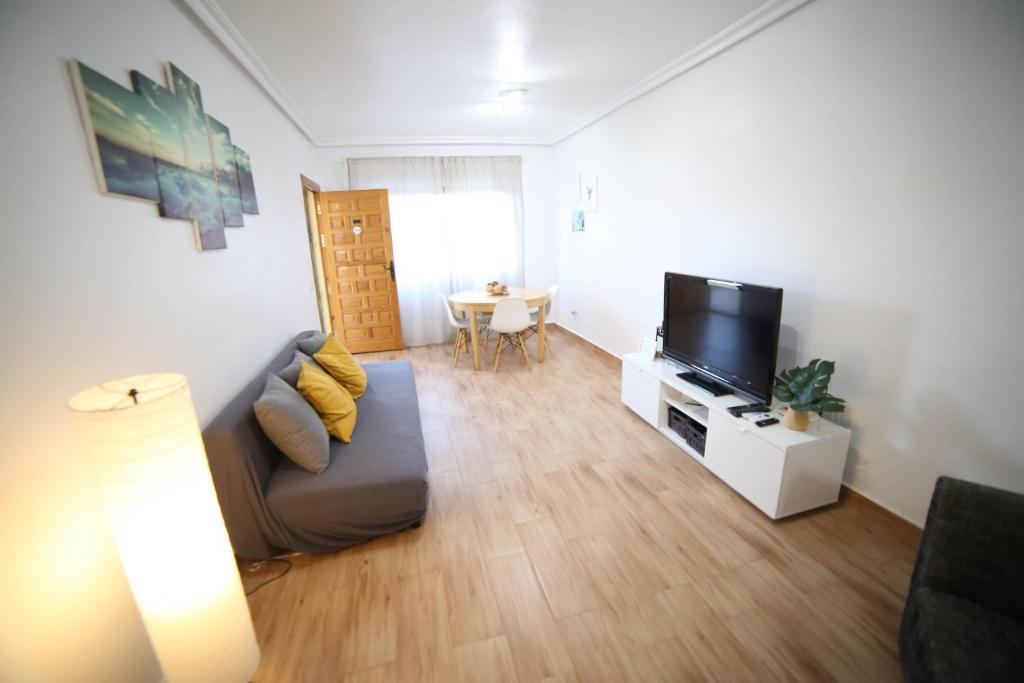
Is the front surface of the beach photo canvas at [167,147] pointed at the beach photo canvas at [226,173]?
no

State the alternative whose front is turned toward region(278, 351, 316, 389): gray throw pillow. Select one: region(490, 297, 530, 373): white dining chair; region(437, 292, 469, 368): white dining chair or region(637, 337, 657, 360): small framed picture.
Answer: the small framed picture

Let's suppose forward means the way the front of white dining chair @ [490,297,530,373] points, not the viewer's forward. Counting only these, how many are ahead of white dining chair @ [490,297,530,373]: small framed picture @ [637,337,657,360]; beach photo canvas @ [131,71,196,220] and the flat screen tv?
0

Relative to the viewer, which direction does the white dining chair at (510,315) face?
away from the camera

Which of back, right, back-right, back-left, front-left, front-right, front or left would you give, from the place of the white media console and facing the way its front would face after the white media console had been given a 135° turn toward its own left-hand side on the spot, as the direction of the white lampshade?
back-right

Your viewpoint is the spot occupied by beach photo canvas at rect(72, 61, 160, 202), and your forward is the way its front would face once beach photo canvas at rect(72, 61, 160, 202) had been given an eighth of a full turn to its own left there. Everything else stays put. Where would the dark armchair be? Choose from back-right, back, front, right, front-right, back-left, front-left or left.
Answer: front-right

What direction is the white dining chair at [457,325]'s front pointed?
to the viewer's right

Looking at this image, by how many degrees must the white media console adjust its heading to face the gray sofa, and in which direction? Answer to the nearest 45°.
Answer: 0° — it already faces it

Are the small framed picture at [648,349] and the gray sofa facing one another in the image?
yes

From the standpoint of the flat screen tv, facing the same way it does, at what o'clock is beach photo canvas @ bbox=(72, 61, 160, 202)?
The beach photo canvas is roughly at 12 o'clock from the flat screen tv.

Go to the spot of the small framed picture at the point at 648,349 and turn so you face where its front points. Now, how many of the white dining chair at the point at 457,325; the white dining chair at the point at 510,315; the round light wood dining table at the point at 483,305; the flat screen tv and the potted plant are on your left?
2

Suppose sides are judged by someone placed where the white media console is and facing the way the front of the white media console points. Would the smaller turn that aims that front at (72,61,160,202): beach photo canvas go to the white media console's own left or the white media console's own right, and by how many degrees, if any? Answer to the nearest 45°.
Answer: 0° — it already faces it

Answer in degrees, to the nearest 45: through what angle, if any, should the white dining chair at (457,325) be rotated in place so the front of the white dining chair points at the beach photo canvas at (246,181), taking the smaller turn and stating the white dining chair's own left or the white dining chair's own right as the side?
approximately 135° to the white dining chair's own right

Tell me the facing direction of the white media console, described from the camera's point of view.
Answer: facing the viewer and to the left of the viewer

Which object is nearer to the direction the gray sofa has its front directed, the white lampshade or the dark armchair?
the dark armchair

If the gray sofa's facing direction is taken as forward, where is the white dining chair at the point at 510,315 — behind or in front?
in front

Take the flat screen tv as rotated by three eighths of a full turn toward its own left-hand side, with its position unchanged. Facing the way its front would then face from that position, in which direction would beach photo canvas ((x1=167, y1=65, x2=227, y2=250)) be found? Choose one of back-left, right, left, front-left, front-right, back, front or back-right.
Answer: back-right

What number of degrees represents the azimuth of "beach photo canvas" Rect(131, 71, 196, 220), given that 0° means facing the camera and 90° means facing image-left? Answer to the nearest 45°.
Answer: approximately 315°

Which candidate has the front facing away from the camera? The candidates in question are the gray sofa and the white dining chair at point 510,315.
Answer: the white dining chair

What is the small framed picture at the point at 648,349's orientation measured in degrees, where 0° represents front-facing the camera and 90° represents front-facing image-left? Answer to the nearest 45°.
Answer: approximately 45°

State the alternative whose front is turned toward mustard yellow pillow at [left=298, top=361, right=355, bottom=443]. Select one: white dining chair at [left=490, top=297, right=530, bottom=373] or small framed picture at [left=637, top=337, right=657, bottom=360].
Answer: the small framed picture
